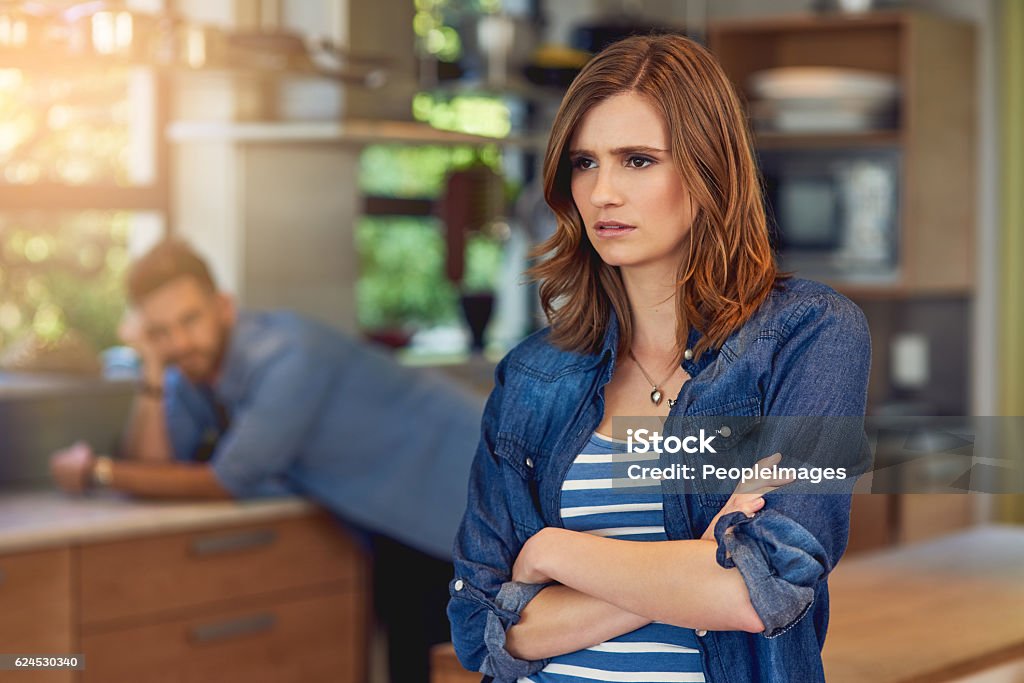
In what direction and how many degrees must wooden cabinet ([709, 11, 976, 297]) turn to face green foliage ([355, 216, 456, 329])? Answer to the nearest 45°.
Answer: approximately 45° to its right

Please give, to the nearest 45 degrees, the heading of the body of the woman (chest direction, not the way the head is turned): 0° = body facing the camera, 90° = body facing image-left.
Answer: approximately 45°

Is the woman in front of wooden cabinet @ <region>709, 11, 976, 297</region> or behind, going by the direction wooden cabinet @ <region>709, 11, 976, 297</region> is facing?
in front

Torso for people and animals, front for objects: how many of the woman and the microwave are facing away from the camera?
0

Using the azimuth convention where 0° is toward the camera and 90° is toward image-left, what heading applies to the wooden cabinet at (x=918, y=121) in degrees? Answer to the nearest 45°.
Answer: approximately 45°

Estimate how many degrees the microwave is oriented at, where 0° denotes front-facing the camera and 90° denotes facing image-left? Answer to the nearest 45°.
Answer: approximately 45°

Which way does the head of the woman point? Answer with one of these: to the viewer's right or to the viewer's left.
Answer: to the viewer's left

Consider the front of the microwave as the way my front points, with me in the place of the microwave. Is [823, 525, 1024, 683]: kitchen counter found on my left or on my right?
on my left

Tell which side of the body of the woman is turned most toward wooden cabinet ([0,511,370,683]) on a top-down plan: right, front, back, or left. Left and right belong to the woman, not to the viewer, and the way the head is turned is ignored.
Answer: right
